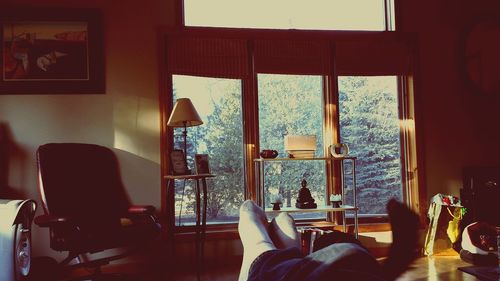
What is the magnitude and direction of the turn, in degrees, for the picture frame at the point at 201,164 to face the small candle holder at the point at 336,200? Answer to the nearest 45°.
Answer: approximately 90° to its left

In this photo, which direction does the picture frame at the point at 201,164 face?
toward the camera

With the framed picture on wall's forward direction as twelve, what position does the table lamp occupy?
The table lamp is roughly at 10 o'clock from the framed picture on wall.

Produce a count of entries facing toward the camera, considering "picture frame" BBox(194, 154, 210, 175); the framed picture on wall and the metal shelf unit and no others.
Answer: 3

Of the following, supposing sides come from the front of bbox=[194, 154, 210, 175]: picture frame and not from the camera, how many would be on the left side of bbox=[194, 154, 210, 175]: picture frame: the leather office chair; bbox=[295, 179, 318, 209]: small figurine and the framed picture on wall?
1

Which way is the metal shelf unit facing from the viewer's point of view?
toward the camera
